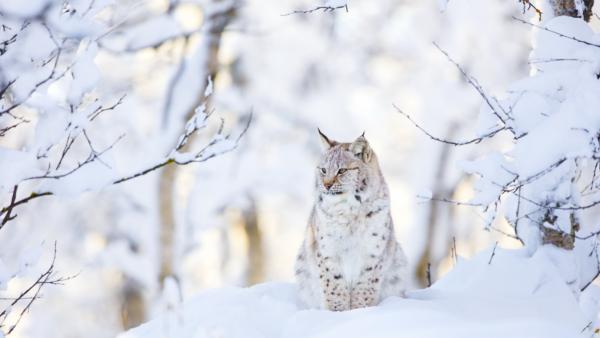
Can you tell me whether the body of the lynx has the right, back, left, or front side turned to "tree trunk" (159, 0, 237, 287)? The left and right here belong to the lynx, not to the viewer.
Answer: back

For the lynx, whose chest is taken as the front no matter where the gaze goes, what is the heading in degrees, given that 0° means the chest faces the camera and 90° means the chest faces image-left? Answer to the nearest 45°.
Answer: approximately 0°

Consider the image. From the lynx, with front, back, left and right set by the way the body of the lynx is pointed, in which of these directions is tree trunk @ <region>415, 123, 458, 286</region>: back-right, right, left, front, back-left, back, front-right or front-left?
back
